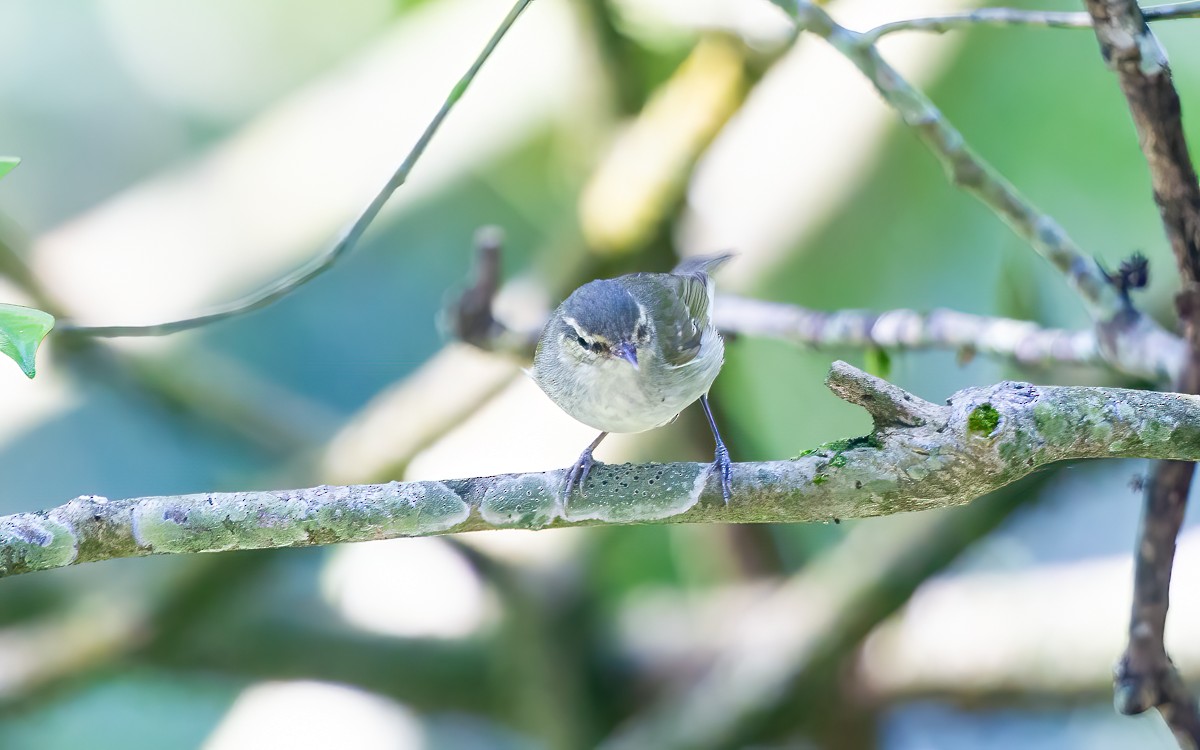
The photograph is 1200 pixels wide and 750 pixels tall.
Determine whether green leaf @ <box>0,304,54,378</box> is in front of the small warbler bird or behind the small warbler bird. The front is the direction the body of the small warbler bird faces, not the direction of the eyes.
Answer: in front

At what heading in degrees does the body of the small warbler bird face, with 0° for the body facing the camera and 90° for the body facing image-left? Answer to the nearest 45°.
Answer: approximately 45°

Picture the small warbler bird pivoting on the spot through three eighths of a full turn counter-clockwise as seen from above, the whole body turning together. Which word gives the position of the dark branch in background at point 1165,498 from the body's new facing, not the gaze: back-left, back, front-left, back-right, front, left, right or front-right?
front
